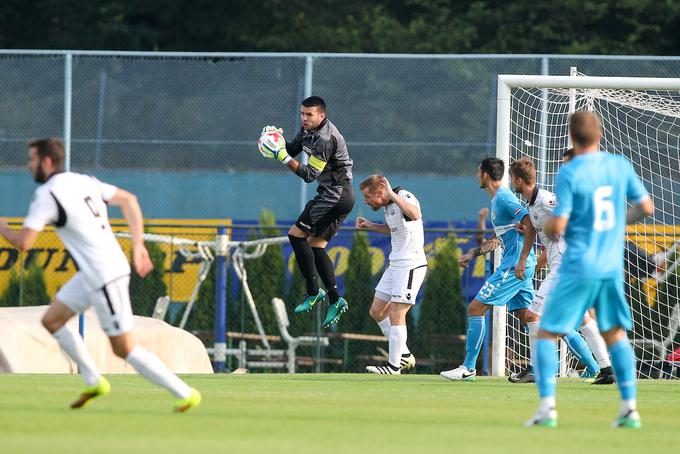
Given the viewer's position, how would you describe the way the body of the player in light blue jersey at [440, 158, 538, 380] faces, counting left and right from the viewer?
facing to the left of the viewer

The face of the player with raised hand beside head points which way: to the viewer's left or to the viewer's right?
to the viewer's left

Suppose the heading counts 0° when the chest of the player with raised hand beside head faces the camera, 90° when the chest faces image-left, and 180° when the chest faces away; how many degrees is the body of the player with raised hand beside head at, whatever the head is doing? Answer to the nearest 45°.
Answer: approximately 90°

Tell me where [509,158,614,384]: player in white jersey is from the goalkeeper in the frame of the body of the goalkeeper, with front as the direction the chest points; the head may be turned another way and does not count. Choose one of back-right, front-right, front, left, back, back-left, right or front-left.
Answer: back-left

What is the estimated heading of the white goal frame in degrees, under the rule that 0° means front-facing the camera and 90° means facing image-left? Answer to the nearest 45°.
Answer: approximately 0°

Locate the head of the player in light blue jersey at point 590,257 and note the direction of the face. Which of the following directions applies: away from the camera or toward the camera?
away from the camera

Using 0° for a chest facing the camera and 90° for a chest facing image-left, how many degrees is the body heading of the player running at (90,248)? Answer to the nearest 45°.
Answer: approximately 135°

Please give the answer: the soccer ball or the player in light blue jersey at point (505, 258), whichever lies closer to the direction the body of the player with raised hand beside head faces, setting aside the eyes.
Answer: the soccer ball
